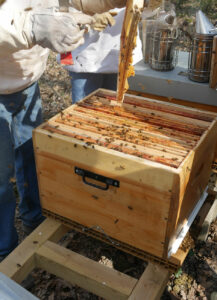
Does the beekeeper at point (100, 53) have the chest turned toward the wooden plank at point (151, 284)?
yes

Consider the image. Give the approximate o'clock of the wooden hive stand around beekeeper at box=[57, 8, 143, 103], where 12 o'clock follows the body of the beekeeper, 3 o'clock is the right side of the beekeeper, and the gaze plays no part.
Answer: The wooden hive stand is roughly at 12 o'clock from the beekeeper.

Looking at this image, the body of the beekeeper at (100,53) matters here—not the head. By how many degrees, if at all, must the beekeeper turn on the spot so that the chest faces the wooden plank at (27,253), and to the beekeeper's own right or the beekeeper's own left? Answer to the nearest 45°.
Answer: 0° — they already face it

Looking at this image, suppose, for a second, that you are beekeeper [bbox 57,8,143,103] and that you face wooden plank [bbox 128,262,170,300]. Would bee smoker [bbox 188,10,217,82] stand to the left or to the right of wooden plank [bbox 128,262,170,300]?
left

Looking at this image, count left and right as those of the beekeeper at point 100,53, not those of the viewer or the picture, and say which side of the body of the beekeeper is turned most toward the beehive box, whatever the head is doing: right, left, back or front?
front

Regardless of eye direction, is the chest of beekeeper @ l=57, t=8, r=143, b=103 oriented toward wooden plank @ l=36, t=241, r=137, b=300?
yes

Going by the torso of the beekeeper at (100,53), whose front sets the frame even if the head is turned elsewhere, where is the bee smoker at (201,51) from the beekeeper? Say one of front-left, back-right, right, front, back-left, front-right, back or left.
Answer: front-left

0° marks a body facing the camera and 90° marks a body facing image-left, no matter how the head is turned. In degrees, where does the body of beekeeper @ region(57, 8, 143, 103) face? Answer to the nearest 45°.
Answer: approximately 0°
